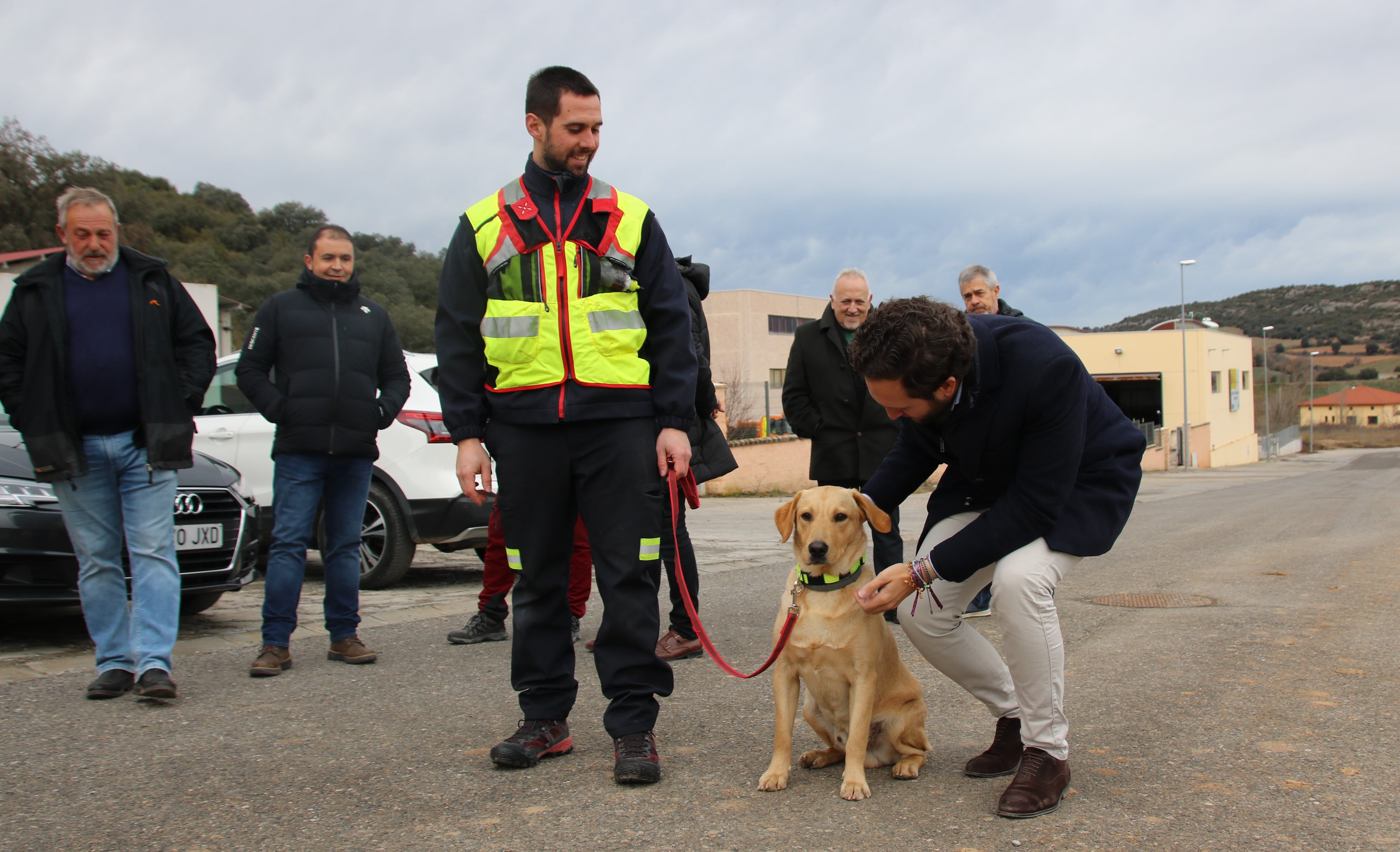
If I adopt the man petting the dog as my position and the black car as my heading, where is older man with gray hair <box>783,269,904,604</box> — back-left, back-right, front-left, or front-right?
front-right

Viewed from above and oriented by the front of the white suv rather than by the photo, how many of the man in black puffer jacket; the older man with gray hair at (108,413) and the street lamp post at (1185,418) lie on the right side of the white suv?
1

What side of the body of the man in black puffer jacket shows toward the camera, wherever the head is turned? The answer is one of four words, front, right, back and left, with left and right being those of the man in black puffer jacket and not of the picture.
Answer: front

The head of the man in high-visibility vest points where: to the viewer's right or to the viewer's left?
to the viewer's right

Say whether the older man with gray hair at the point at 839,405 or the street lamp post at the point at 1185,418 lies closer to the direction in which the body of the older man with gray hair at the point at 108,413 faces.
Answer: the older man with gray hair

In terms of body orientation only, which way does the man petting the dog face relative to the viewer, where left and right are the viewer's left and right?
facing the viewer and to the left of the viewer

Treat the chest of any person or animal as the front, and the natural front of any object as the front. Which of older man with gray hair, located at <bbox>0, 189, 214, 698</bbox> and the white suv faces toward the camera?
the older man with gray hair

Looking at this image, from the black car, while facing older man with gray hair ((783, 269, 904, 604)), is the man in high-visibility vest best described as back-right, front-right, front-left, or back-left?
front-right

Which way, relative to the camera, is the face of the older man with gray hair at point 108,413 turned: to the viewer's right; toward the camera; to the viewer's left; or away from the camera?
toward the camera

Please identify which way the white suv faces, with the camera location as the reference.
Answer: facing away from the viewer and to the left of the viewer

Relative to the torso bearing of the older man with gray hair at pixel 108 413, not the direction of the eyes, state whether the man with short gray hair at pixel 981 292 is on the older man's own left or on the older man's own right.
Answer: on the older man's own left

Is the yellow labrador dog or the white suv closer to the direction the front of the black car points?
the yellow labrador dog

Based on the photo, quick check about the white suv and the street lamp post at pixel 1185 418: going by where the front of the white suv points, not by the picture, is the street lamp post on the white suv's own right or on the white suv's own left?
on the white suv's own right

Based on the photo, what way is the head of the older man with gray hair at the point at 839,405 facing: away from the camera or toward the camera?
toward the camera

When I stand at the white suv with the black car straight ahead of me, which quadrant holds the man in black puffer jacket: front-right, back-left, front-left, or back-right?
front-left

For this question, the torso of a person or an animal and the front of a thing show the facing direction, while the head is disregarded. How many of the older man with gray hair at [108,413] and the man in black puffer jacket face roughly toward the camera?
2

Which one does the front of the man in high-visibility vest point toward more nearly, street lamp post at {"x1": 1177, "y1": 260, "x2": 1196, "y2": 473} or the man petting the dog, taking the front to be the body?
the man petting the dog
